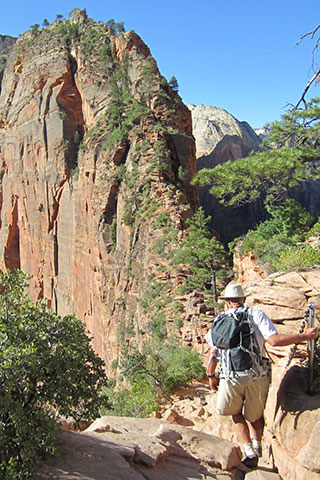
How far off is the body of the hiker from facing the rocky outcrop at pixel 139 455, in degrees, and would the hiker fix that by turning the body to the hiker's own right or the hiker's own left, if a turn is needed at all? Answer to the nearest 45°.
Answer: approximately 90° to the hiker's own left

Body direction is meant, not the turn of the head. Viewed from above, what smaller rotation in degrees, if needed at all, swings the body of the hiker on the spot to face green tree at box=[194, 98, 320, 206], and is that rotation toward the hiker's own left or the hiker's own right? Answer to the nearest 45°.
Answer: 0° — they already face it

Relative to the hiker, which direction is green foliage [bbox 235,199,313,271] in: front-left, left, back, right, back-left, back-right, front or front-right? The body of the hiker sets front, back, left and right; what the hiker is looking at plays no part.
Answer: front

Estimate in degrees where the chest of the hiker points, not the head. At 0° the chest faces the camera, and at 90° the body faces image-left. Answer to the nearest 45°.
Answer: approximately 180°

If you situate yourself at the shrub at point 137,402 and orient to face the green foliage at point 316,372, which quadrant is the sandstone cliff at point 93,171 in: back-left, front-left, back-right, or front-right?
back-left

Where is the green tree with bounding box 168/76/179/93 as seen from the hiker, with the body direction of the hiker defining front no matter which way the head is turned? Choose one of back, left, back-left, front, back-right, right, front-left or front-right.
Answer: front

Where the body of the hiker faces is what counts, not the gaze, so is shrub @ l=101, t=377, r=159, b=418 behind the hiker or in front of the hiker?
in front

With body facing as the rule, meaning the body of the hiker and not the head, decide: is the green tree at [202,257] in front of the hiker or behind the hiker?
in front

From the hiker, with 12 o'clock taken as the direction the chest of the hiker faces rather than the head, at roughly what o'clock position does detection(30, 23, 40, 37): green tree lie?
The green tree is roughly at 11 o'clock from the hiker.

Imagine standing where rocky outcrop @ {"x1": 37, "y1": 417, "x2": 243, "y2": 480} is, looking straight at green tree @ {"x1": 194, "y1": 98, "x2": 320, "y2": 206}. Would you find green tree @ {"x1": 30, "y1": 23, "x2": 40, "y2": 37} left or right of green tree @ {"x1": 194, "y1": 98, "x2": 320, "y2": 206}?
left
